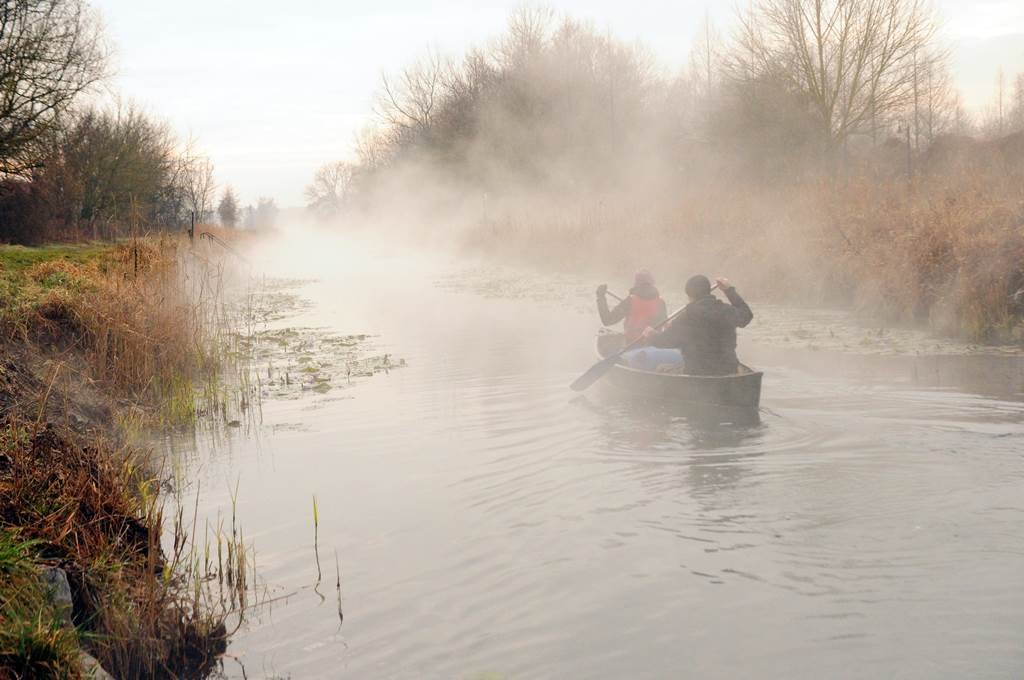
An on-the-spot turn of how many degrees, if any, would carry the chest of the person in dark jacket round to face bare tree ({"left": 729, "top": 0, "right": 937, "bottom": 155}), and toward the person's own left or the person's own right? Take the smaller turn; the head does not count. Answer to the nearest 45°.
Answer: approximately 45° to the person's own right

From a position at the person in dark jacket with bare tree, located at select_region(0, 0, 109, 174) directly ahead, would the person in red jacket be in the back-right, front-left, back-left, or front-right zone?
front-right

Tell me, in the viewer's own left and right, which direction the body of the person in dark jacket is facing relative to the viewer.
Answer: facing away from the viewer and to the left of the viewer

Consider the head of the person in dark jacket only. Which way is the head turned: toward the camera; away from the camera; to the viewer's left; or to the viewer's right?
away from the camera

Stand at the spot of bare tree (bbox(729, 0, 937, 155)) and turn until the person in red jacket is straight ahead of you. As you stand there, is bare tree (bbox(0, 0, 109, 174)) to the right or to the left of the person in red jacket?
right

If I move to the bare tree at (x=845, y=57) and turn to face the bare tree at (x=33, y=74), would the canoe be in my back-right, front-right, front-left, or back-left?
front-left

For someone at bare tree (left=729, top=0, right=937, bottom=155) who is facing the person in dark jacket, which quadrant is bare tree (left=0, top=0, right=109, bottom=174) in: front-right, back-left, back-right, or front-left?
front-right

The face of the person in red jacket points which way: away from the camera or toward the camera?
away from the camera

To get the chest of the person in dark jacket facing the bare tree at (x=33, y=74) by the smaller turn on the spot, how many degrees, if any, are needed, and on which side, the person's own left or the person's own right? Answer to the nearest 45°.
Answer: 0° — they already face it

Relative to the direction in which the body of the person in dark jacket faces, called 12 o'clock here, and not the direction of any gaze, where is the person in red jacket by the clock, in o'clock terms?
The person in red jacket is roughly at 1 o'clock from the person in dark jacket.
